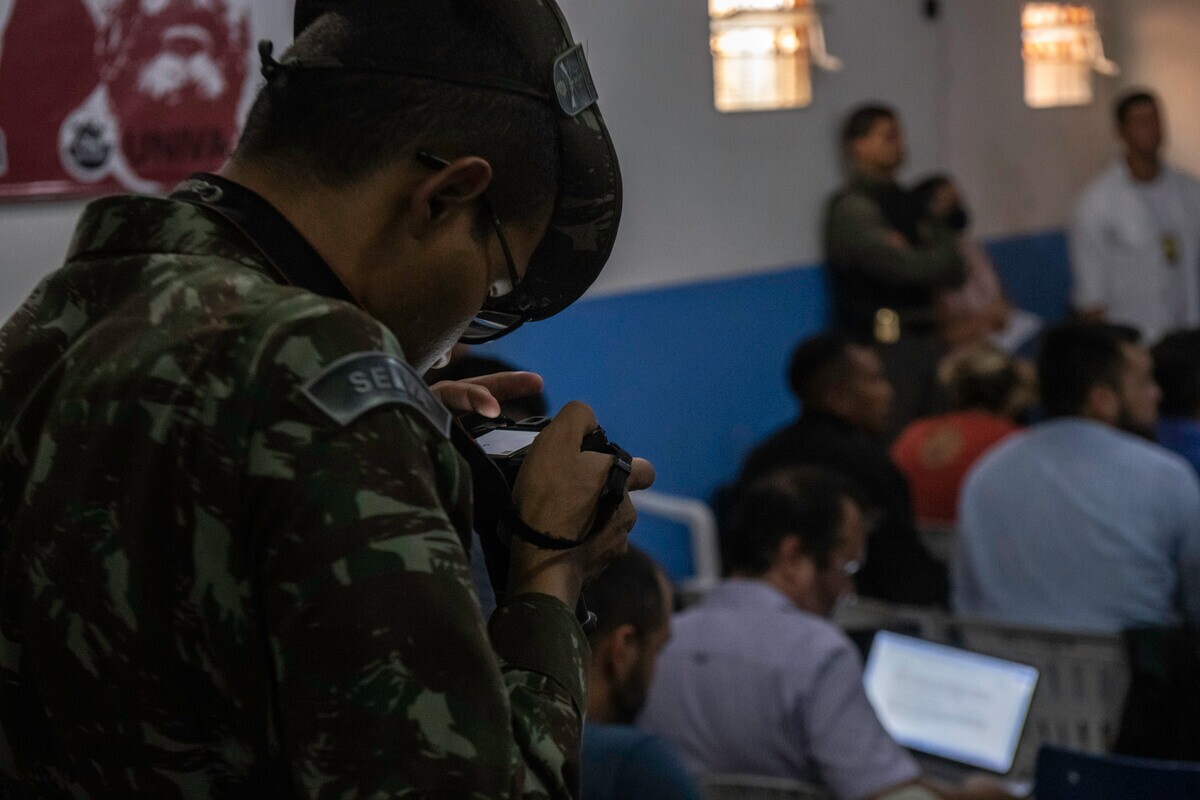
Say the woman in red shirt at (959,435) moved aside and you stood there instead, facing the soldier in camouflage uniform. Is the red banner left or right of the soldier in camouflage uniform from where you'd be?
right

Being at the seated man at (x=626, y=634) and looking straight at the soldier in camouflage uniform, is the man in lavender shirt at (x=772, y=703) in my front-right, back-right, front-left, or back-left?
back-left

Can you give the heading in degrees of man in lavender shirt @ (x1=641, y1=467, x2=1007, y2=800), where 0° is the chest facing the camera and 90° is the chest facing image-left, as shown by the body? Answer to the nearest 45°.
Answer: approximately 225°

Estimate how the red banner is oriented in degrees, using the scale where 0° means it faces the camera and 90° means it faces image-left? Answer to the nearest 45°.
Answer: approximately 0°

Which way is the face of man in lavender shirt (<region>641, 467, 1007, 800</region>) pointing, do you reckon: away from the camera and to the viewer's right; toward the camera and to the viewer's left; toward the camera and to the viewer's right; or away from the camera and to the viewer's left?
away from the camera and to the viewer's right

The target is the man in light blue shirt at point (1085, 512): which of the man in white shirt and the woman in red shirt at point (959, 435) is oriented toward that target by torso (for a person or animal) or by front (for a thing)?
the man in white shirt

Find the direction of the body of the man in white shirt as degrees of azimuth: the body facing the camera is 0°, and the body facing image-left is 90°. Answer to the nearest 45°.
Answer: approximately 0°

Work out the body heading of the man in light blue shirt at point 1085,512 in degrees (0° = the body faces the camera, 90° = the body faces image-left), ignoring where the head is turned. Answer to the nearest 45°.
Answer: approximately 225°

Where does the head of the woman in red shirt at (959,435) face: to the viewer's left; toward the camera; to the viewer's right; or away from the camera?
away from the camera

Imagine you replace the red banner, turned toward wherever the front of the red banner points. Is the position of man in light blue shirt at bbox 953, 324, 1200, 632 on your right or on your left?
on your left
